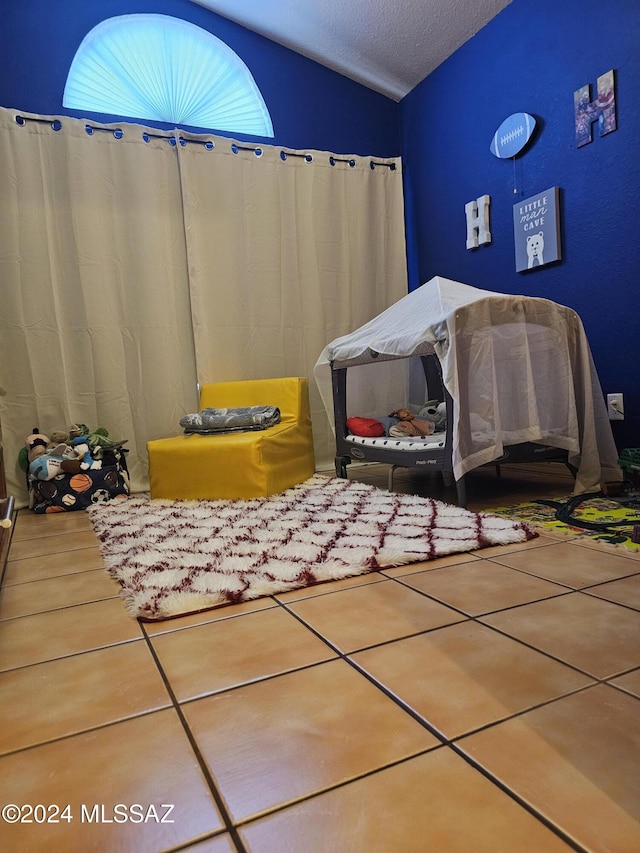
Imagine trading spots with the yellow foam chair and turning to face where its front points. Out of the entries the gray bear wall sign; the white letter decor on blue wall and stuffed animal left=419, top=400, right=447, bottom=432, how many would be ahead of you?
0

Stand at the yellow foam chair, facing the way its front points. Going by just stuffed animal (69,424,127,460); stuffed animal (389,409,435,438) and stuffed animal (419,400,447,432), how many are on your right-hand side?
1

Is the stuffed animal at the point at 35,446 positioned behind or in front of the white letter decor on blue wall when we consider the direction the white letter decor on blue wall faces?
in front

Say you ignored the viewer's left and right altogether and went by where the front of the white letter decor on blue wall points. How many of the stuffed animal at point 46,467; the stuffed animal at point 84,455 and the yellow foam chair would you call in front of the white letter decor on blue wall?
3

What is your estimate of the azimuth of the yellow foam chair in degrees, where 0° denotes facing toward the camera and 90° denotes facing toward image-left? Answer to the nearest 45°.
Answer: approximately 45°

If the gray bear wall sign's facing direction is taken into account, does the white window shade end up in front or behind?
in front

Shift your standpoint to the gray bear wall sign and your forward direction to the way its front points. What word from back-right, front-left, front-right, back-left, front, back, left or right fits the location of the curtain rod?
front-right

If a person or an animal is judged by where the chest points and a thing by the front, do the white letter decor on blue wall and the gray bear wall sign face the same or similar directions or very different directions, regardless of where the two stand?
same or similar directions

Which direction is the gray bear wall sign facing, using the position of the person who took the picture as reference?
facing the viewer and to the left of the viewer

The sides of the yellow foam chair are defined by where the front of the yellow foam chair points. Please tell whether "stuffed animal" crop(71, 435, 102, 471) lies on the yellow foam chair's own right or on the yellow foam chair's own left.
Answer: on the yellow foam chair's own right

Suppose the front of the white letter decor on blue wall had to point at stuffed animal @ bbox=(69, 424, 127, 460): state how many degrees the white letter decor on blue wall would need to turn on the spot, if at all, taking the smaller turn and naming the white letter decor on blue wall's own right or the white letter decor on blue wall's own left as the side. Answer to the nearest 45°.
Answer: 0° — it already faces it

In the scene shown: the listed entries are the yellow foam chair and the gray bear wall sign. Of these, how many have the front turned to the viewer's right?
0
